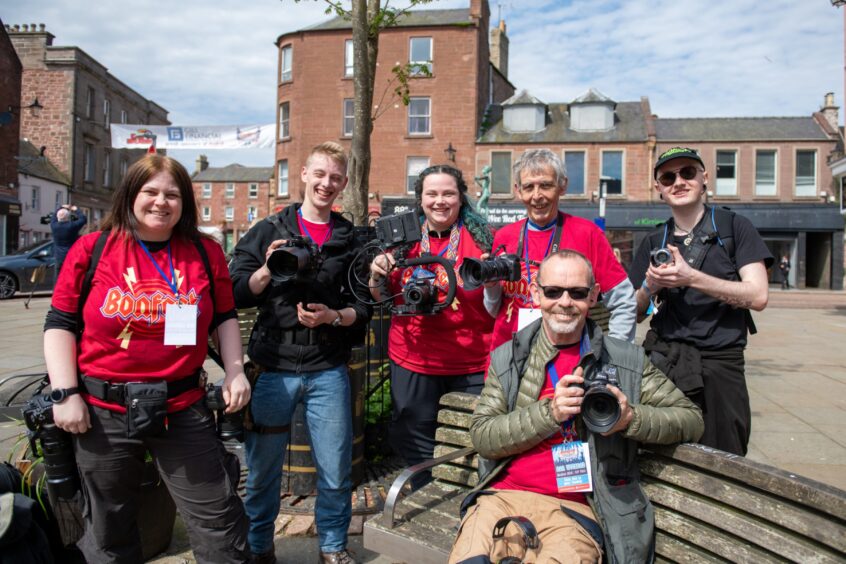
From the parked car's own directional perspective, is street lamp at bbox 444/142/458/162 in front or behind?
behind

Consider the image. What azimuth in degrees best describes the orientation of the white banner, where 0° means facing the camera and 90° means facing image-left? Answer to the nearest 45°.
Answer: approximately 0°

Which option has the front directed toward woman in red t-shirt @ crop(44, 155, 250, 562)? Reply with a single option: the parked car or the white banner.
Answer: the white banner

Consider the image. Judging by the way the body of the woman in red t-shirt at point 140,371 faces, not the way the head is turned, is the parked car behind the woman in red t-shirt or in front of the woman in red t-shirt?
behind

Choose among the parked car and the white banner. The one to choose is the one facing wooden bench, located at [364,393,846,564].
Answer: the white banner

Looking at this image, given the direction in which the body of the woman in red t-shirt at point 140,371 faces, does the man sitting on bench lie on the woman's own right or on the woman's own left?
on the woman's own left

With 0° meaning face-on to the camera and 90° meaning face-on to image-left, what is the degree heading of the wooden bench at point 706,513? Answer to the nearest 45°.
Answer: approximately 45°

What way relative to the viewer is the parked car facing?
to the viewer's left

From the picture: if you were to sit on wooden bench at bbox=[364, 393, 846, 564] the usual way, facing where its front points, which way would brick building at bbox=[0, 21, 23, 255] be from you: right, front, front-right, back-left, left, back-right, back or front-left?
right
